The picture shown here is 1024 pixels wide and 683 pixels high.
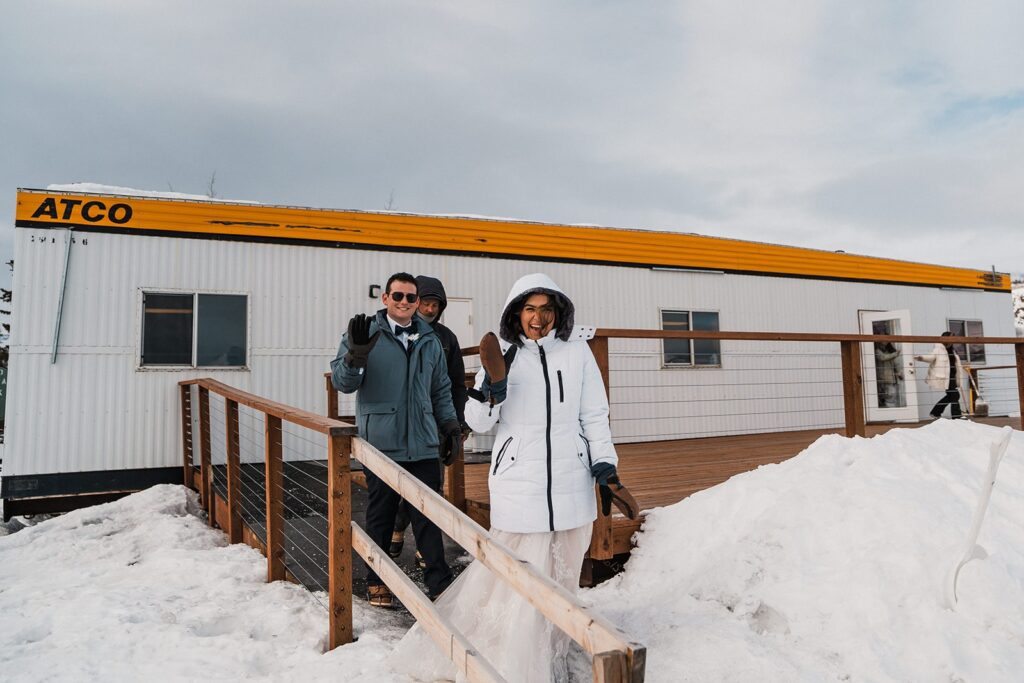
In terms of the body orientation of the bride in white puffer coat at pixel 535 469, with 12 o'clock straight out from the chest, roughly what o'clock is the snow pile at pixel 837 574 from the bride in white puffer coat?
The snow pile is roughly at 8 o'clock from the bride in white puffer coat.

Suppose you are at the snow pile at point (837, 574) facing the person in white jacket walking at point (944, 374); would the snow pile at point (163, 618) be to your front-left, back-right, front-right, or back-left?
back-left

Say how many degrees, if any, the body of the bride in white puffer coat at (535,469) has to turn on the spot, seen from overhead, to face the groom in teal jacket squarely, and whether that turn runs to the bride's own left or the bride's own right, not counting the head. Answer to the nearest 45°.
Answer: approximately 135° to the bride's own right

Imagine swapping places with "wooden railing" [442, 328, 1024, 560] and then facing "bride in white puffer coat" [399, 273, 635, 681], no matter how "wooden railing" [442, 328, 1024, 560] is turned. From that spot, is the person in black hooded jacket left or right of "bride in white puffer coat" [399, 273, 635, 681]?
right

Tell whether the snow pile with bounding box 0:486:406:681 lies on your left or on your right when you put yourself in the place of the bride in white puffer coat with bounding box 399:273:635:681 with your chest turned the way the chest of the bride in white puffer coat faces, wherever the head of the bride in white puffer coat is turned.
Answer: on your right

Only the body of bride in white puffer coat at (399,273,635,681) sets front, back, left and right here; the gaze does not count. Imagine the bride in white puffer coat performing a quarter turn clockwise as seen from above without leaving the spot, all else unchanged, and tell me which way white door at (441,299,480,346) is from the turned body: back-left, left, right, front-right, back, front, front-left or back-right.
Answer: right

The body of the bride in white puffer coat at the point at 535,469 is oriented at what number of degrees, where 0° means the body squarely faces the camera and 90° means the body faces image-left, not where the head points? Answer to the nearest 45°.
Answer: approximately 0°

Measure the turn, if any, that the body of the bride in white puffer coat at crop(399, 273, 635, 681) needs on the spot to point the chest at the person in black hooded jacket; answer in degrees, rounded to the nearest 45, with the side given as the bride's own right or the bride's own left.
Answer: approximately 180°

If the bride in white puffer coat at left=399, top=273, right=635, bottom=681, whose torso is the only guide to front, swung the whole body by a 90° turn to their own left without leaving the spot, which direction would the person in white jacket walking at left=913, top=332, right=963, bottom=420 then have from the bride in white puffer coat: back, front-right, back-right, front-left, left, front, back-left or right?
front-left
